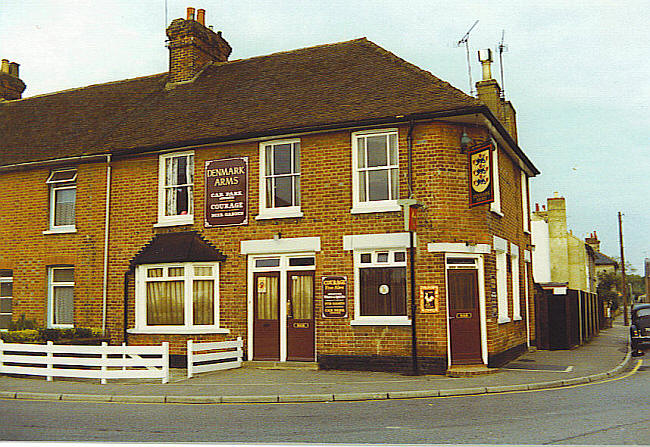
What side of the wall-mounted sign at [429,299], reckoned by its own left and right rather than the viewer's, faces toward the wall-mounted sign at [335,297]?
right

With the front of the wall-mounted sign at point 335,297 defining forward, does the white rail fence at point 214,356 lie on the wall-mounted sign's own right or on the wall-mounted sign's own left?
on the wall-mounted sign's own right

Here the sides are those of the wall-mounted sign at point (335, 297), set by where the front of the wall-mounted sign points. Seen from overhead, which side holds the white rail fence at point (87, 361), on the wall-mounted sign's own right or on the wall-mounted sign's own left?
on the wall-mounted sign's own right

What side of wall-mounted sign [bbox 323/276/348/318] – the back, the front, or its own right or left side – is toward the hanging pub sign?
left

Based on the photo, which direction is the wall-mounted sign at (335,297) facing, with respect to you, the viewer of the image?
facing the viewer

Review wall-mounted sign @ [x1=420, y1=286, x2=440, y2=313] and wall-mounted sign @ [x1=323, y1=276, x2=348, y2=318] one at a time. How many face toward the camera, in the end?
2
